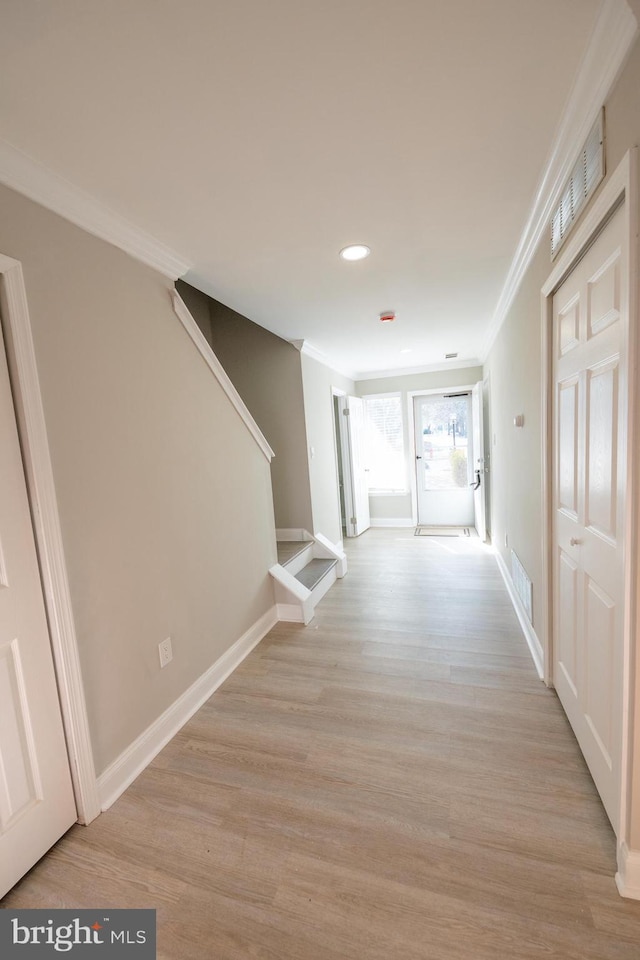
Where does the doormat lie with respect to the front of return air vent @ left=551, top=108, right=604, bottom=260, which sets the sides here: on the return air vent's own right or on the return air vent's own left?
on the return air vent's own right

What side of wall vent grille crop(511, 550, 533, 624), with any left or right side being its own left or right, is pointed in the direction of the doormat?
right

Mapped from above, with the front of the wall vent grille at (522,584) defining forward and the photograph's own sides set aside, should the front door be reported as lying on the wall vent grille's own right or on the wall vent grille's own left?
on the wall vent grille's own right

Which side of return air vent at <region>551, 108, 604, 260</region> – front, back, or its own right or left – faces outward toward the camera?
left

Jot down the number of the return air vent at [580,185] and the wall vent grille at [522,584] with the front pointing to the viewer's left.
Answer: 2

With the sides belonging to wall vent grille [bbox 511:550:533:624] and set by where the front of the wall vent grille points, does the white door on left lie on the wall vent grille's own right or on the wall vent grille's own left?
on the wall vent grille's own left

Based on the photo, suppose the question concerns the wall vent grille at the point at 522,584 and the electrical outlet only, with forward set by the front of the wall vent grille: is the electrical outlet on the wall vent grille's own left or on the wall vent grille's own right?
on the wall vent grille's own left

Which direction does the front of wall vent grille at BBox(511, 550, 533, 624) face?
to the viewer's left

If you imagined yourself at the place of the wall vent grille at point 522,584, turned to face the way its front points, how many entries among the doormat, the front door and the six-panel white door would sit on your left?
1

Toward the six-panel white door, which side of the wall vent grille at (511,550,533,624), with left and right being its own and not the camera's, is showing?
left
